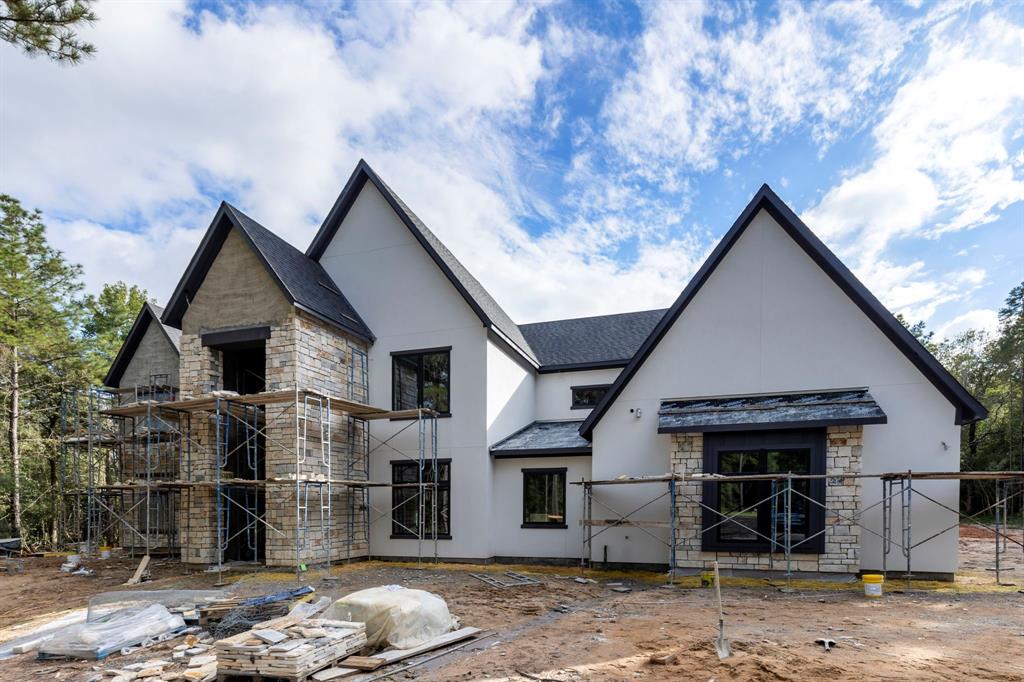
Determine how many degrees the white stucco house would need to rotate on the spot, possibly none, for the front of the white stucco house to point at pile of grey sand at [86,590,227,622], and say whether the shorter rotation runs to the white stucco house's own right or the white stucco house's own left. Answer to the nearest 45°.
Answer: approximately 45° to the white stucco house's own right

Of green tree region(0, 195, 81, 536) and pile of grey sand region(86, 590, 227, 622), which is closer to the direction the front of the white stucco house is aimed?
the pile of grey sand

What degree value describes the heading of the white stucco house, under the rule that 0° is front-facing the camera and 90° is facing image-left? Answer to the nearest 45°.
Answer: approximately 0°
